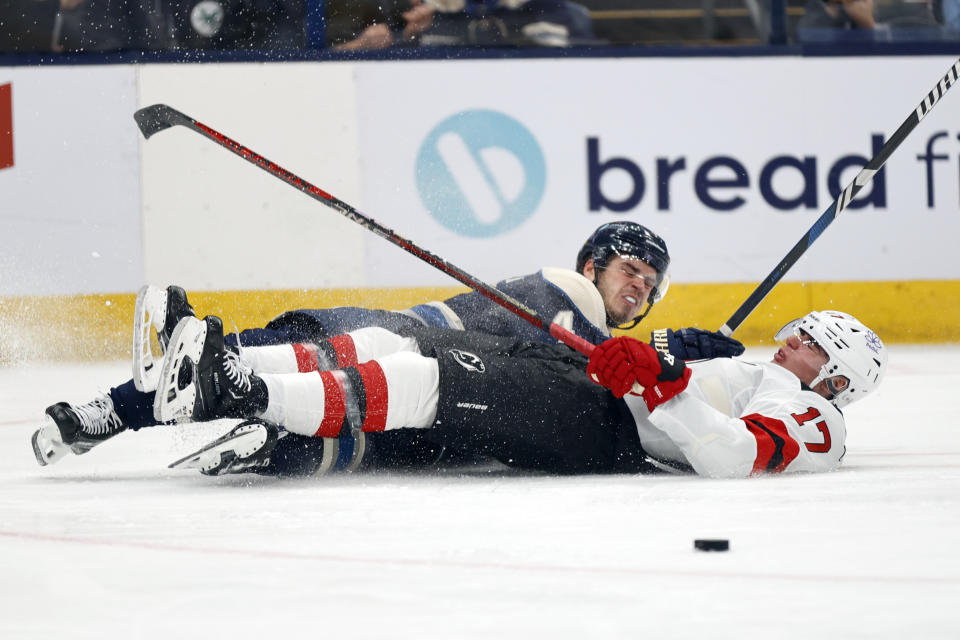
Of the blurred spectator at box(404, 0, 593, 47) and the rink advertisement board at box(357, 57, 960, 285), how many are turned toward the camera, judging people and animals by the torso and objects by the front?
2

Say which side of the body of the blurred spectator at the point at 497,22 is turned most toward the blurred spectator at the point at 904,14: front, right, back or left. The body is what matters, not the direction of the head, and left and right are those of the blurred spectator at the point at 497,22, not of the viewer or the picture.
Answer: left

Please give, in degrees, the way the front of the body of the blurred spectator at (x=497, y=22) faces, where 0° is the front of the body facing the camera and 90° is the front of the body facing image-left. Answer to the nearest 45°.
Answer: approximately 0°

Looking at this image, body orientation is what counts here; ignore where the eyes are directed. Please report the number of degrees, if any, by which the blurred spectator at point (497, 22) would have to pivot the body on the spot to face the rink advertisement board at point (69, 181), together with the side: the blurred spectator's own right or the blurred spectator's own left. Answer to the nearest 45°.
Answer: approximately 90° to the blurred spectator's own right

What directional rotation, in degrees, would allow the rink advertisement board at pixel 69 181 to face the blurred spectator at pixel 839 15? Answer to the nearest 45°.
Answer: approximately 90° to its left

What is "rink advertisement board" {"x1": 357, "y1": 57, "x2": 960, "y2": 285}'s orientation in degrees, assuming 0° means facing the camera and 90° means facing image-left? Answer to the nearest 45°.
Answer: approximately 0°
